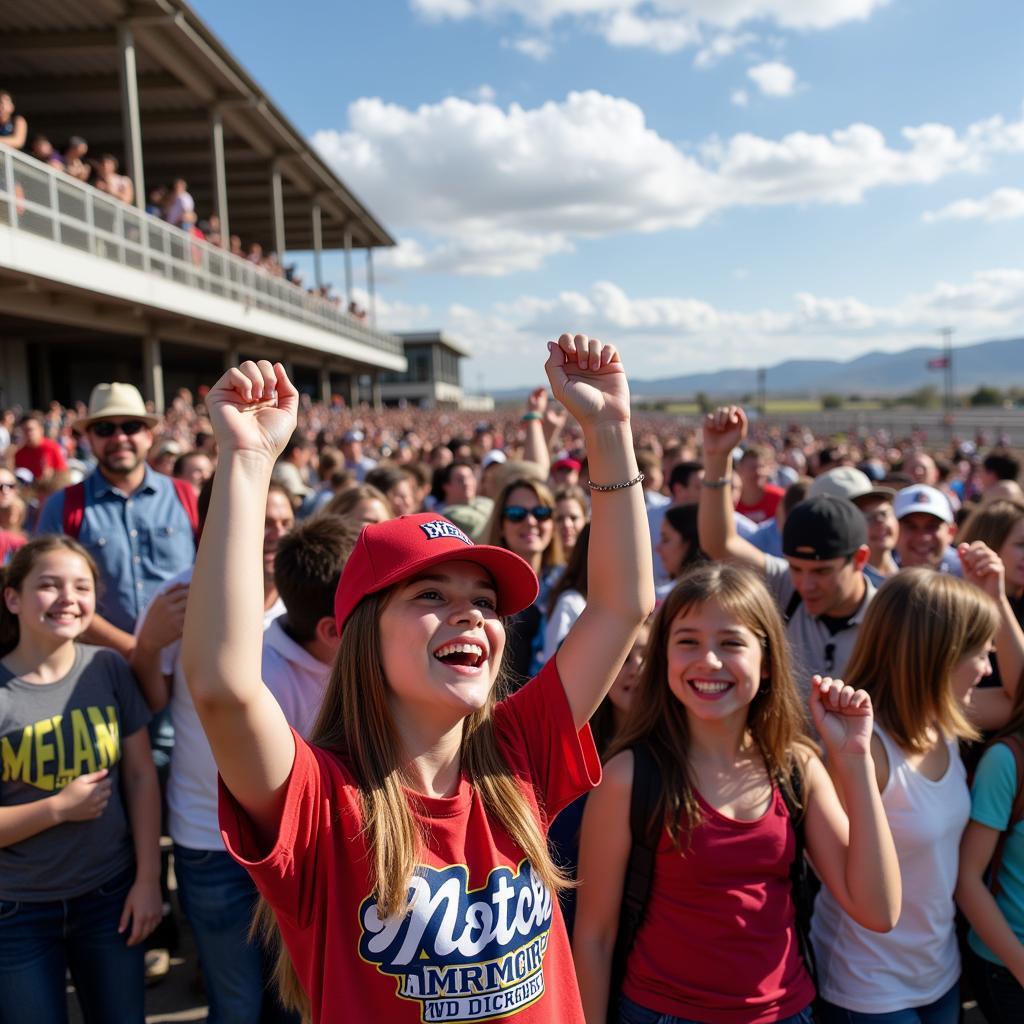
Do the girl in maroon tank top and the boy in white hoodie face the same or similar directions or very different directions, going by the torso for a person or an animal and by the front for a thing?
very different directions

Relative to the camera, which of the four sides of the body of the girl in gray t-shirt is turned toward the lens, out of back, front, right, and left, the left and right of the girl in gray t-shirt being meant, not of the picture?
front

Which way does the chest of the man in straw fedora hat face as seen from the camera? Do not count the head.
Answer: toward the camera

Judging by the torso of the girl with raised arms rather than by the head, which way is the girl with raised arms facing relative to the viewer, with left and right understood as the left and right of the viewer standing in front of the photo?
facing the viewer and to the right of the viewer

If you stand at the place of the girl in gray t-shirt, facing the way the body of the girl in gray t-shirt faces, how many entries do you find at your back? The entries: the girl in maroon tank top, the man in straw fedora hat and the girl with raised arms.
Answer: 1

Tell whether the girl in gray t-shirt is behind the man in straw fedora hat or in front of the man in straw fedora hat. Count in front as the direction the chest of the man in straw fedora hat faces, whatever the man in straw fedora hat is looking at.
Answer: in front

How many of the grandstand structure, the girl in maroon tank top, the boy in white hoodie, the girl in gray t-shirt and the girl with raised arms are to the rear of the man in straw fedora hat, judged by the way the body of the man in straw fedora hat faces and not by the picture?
1

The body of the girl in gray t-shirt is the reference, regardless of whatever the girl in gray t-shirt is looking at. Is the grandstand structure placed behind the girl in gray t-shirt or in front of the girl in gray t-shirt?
behind

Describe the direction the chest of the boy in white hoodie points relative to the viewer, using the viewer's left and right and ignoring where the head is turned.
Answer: facing away from the viewer and to the right of the viewer

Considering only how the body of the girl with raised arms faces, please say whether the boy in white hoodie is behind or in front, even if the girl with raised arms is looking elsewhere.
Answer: behind

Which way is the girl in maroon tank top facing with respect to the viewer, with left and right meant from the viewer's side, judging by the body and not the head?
facing the viewer

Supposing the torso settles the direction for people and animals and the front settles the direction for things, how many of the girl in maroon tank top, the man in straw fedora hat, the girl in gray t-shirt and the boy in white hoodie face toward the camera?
3
